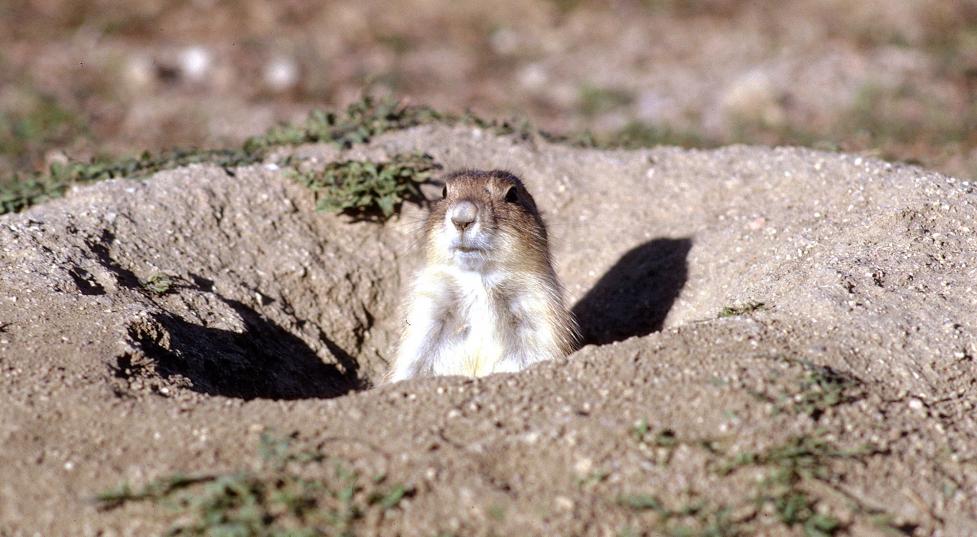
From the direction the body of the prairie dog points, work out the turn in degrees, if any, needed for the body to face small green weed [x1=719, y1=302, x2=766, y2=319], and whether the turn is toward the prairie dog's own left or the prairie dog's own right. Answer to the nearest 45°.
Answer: approximately 90° to the prairie dog's own left

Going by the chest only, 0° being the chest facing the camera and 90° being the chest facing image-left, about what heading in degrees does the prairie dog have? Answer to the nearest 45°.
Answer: approximately 0°

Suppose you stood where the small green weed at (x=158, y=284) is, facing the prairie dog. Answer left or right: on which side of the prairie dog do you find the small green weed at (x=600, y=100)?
left

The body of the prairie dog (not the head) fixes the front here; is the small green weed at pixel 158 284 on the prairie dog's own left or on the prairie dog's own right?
on the prairie dog's own right
